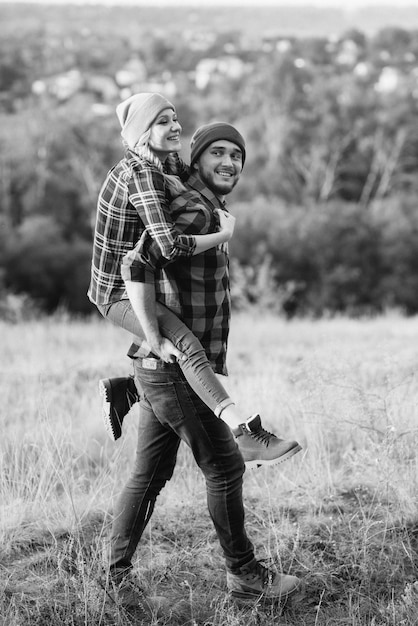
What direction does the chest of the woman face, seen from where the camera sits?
to the viewer's right

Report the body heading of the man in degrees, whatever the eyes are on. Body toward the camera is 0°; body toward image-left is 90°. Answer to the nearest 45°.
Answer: approximately 270°
